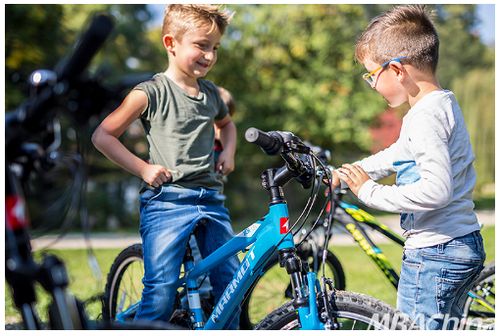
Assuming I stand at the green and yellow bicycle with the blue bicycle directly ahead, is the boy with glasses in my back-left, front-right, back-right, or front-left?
front-left

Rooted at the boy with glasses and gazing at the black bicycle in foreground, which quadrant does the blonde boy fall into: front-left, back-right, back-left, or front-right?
front-right

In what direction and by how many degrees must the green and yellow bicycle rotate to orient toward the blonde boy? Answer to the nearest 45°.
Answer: approximately 45° to its left

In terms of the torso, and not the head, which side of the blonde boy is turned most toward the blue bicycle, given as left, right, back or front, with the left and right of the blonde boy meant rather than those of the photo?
front

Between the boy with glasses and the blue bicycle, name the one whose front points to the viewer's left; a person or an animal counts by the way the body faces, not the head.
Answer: the boy with glasses

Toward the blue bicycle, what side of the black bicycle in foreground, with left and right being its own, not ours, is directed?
left

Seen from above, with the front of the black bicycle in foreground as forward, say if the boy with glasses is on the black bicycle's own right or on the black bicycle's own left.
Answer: on the black bicycle's own left

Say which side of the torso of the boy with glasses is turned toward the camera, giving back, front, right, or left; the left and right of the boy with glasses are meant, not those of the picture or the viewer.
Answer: left

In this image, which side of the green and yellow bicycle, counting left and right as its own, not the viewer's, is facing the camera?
left

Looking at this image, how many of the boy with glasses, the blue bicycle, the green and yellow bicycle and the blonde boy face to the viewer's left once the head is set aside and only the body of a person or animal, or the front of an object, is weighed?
2

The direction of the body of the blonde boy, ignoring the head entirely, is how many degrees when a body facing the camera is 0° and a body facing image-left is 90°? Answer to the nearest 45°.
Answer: approximately 315°

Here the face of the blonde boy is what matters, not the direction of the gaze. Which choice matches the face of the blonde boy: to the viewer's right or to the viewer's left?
to the viewer's right

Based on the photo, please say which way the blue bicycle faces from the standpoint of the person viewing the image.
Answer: facing the viewer and to the right of the viewer
